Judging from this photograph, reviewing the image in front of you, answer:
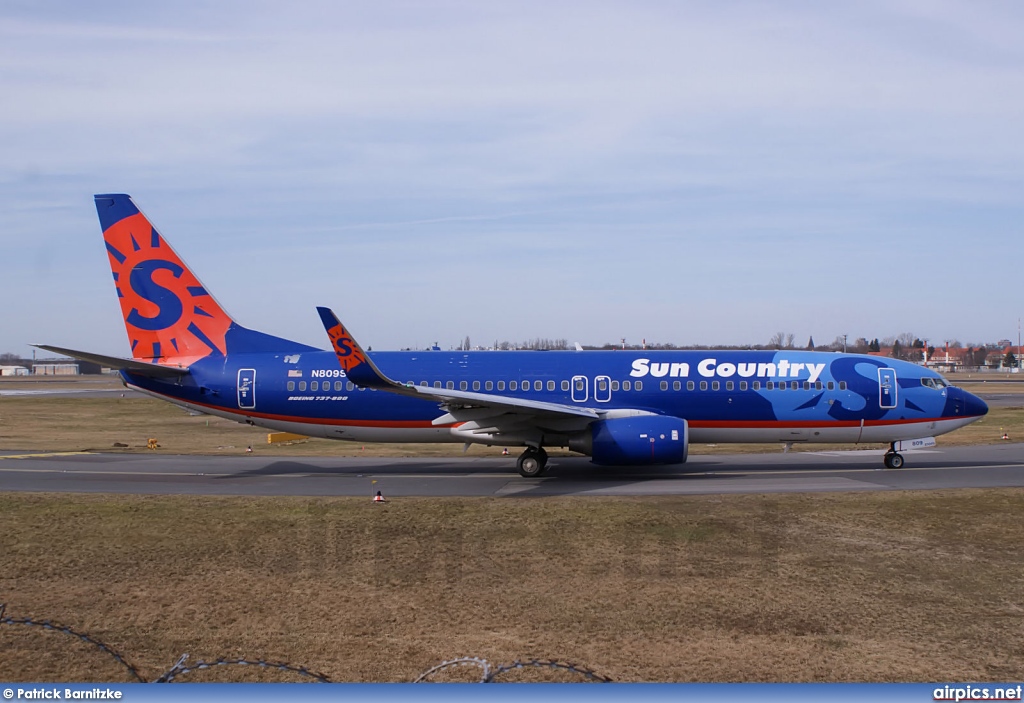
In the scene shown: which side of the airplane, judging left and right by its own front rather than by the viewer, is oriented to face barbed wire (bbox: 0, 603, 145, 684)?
right

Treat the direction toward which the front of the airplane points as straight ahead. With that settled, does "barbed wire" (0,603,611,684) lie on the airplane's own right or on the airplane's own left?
on the airplane's own right

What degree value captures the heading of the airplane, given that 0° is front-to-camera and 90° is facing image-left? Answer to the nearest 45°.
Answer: approximately 270°
